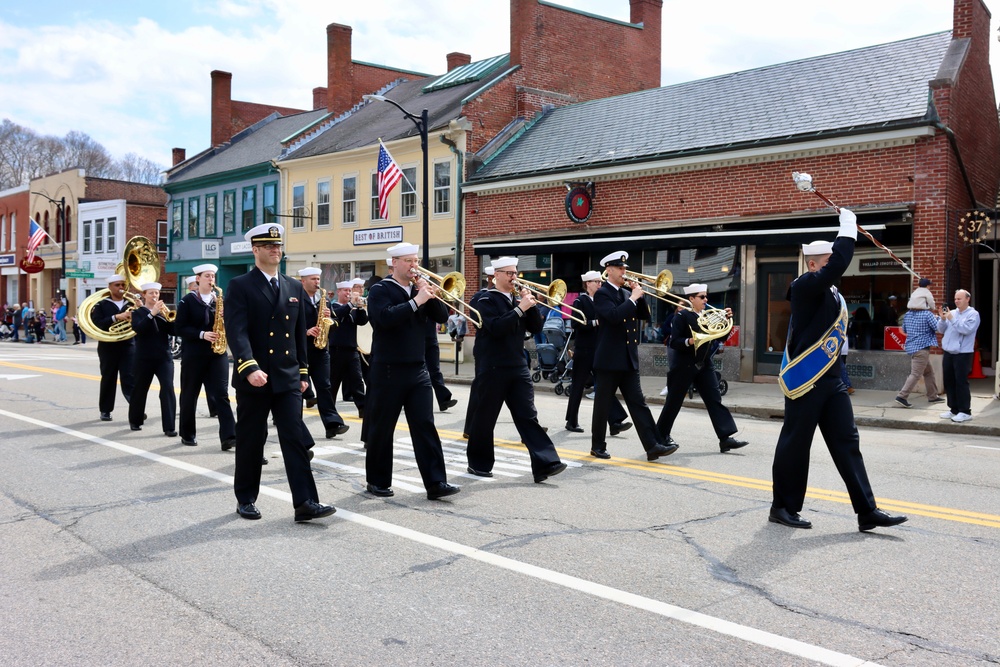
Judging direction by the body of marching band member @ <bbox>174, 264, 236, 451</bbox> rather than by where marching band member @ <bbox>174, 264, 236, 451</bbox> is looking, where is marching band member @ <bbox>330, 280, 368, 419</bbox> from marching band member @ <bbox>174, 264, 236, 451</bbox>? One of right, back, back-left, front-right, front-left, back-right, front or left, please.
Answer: left

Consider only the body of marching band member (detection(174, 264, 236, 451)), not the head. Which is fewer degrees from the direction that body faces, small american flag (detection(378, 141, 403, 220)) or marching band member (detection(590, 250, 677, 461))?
the marching band member

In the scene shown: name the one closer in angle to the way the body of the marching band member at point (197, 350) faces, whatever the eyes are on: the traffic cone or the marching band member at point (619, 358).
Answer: the marching band member

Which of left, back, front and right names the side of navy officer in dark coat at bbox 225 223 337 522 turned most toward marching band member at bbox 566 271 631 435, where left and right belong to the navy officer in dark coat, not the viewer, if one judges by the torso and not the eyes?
left
